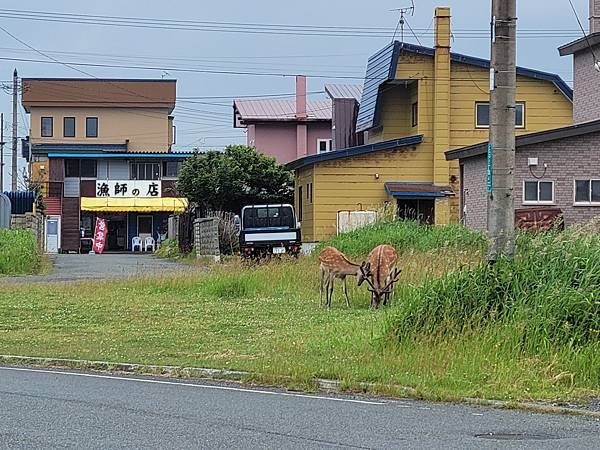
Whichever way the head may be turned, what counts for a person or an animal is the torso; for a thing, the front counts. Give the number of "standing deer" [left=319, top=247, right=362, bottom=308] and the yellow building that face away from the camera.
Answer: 0

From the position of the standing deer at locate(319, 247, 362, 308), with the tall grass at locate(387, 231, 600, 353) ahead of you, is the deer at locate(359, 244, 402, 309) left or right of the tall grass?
left

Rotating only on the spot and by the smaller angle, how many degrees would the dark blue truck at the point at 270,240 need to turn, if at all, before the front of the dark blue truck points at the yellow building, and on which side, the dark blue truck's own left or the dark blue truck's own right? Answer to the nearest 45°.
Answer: approximately 45° to the dark blue truck's own right

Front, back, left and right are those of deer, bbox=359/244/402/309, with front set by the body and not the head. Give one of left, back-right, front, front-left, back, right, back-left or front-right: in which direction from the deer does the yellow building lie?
back

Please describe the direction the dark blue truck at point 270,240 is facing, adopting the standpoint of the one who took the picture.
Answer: facing away from the viewer

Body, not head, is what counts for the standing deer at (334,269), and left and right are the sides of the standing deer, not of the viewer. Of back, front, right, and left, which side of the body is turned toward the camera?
right

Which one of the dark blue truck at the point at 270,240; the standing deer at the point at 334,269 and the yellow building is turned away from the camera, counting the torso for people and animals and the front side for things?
the dark blue truck

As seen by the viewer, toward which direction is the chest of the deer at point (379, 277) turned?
toward the camera

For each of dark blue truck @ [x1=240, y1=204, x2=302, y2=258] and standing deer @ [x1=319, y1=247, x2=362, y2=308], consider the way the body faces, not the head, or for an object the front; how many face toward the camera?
0

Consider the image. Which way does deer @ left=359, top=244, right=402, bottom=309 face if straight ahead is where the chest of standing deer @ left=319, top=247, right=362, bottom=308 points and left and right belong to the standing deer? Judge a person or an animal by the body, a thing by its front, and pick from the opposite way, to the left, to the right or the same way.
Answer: to the right
